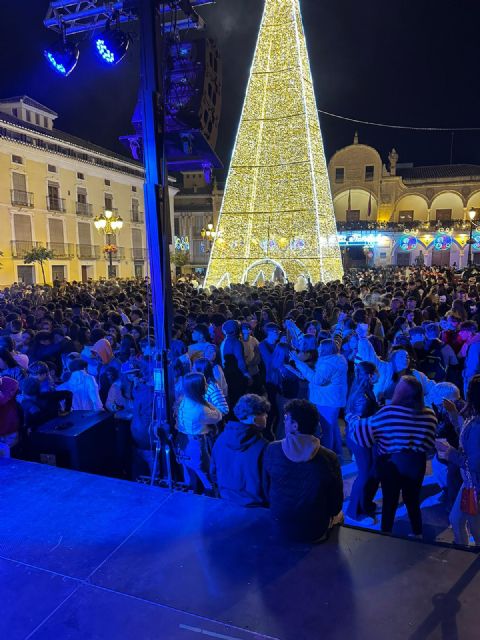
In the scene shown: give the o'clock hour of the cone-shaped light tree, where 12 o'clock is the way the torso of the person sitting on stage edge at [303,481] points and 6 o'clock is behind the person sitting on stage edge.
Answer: The cone-shaped light tree is roughly at 12 o'clock from the person sitting on stage edge.

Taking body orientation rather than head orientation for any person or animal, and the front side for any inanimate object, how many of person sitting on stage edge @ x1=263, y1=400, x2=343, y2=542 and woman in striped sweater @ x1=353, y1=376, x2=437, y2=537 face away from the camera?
2

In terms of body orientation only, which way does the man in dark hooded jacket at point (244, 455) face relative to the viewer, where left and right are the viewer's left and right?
facing away from the viewer and to the right of the viewer

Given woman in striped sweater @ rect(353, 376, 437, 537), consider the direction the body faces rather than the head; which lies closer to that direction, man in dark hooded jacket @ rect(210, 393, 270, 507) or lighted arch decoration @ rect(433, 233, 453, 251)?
the lighted arch decoration

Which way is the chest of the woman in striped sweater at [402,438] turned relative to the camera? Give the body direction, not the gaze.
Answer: away from the camera

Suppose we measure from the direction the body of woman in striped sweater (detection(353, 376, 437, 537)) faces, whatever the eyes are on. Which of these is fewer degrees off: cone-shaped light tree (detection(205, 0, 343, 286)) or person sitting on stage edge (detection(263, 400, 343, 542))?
the cone-shaped light tree

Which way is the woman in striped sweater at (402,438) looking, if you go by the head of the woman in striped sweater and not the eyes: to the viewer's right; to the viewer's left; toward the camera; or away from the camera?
away from the camera

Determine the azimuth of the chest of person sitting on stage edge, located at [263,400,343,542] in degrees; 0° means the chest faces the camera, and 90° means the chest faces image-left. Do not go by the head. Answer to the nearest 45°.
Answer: approximately 180°
